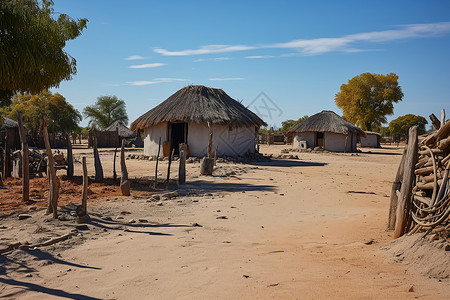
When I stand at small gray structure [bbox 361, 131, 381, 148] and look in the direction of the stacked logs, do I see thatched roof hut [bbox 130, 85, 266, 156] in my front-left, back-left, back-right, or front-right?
front-right

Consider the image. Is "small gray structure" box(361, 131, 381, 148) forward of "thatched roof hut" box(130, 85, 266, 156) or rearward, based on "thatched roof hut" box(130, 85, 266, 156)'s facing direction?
rearward

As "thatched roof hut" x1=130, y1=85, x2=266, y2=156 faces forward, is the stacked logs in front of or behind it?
in front

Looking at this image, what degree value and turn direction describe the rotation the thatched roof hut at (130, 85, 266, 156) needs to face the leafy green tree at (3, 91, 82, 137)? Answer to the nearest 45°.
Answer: approximately 135° to its right

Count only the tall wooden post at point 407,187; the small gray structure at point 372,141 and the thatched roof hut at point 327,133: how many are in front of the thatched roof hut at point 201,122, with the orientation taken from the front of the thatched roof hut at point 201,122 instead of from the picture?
1

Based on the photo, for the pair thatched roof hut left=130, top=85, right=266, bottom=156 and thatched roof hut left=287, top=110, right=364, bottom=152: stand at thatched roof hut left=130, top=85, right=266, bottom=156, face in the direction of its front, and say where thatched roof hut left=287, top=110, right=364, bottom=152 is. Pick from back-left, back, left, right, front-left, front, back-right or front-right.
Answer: back-left

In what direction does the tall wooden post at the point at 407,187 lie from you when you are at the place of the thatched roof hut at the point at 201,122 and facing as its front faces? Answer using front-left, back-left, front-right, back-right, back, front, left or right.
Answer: front

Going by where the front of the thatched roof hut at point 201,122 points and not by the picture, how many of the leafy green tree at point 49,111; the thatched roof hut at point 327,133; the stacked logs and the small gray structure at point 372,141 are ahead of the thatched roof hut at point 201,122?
1

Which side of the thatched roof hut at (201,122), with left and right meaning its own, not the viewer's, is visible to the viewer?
front

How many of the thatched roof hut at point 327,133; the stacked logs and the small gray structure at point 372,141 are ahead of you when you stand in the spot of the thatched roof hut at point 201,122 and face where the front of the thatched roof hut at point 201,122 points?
1

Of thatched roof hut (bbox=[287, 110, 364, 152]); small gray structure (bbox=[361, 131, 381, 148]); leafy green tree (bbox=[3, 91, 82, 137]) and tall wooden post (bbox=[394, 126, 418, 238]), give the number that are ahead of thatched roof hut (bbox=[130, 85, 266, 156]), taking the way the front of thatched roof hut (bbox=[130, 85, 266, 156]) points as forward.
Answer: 1

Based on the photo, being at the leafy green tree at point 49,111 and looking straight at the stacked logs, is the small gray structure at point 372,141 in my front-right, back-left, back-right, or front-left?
front-left

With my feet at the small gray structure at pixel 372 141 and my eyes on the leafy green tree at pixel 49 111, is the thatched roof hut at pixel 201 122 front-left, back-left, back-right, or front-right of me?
front-left
